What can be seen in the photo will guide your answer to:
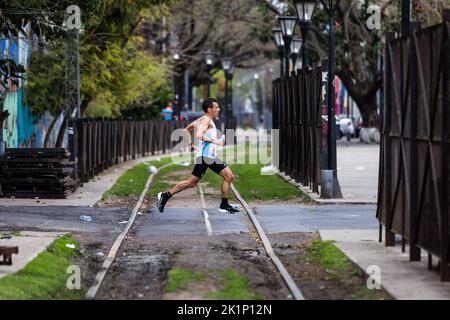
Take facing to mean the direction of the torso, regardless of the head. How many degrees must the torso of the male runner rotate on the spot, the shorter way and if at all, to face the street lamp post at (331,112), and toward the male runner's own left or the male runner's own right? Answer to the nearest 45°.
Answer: approximately 45° to the male runner's own left

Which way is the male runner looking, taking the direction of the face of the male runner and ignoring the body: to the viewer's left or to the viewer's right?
to the viewer's right

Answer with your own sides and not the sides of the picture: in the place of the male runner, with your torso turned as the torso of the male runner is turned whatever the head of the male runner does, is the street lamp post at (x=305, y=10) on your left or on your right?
on your left

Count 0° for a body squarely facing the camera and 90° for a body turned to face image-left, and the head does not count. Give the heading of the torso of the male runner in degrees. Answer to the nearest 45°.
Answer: approximately 270°

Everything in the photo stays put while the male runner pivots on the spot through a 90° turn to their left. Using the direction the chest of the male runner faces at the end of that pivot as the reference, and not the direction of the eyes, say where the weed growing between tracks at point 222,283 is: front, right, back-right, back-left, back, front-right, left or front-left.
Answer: back

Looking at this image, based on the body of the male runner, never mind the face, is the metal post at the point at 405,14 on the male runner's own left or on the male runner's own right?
on the male runner's own right
